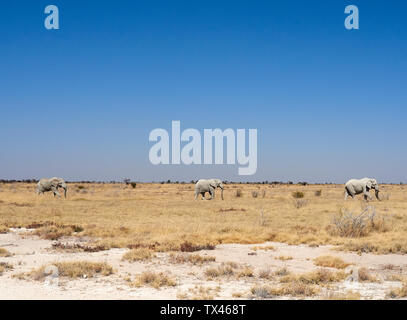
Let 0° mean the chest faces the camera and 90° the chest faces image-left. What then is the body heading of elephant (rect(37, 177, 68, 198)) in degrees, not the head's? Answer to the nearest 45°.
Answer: approximately 270°

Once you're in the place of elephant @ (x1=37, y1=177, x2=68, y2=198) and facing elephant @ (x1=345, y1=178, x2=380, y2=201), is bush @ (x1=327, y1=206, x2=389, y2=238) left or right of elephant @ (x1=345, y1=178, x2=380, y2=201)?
right

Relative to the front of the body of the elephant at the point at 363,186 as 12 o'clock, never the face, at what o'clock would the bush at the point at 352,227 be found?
The bush is roughly at 3 o'clock from the elephant.

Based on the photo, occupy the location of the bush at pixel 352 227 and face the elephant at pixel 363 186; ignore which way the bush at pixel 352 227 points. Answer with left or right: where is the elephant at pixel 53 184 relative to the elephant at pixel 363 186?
left

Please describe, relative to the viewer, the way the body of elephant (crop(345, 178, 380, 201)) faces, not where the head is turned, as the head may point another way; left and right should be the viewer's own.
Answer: facing to the right of the viewer

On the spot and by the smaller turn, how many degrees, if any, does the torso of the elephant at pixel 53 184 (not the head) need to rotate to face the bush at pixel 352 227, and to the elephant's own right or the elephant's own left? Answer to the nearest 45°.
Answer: approximately 90° to the elephant's own right

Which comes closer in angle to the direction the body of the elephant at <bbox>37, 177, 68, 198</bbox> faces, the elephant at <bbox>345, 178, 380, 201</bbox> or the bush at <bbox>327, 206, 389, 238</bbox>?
the elephant

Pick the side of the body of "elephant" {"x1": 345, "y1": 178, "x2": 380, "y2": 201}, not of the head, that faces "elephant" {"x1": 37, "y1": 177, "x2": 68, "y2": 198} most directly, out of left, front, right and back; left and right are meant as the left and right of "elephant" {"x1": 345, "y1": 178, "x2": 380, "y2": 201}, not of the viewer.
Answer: back

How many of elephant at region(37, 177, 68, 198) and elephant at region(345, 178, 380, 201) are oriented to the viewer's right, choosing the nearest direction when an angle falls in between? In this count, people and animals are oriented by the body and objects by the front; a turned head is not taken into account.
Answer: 2
